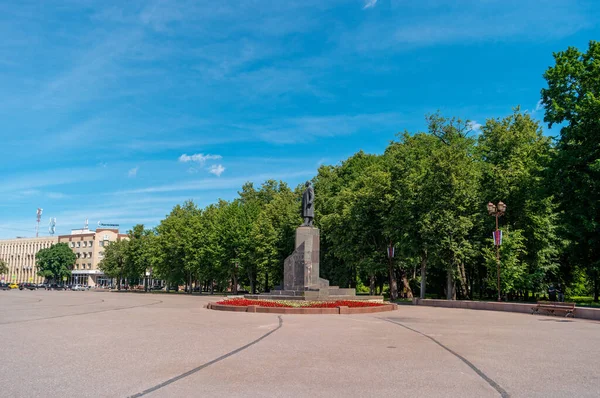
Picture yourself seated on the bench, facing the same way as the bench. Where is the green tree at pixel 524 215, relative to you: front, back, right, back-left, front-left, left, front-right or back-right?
back-right

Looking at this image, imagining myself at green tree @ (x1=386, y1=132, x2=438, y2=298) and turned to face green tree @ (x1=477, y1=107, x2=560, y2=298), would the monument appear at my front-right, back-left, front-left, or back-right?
back-right

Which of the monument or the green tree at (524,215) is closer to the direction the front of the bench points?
the monument

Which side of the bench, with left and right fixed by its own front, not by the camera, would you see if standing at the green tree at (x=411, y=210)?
right

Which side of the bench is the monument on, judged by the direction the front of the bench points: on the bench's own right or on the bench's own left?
on the bench's own right
